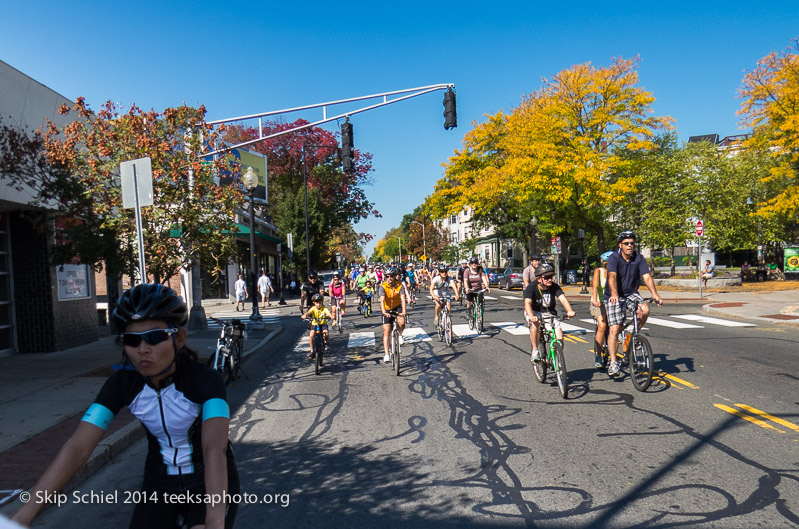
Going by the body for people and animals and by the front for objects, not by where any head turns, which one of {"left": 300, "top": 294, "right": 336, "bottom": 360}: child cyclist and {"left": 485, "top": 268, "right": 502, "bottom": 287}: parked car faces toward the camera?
the child cyclist

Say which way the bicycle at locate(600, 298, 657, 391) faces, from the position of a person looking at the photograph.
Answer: facing the viewer and to the right of the viewer

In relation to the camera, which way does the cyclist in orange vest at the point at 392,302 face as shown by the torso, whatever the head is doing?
toward the camera

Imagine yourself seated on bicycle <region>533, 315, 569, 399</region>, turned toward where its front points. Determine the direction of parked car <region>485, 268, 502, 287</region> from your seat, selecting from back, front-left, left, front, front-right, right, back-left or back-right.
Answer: back-left

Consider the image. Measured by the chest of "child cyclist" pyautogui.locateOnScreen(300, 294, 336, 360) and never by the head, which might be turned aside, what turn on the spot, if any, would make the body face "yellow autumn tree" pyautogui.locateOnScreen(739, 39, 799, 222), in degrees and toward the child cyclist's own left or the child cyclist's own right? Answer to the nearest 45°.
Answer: approximately 135° to the child cyclist's own left

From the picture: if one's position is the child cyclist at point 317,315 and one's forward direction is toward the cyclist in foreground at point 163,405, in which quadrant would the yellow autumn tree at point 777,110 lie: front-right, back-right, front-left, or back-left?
back-left

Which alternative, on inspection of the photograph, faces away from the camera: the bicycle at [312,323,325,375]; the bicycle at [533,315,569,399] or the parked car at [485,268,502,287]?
the parked car

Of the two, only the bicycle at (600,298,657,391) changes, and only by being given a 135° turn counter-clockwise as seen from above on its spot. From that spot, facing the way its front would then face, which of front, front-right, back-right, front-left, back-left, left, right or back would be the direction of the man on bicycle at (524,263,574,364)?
left

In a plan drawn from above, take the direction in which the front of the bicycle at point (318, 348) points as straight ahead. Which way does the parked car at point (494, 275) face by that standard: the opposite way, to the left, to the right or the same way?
the opposite way

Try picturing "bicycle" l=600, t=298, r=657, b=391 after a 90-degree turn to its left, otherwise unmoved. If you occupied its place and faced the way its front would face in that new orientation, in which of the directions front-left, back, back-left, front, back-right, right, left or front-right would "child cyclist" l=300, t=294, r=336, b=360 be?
back-left

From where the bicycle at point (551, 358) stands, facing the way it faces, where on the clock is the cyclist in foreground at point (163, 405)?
The cyclist in foreground is roughly at 2 o'clock from the bicycle.

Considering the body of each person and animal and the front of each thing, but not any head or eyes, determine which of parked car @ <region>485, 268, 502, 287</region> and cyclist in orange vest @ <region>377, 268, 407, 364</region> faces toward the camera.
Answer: the cyclist in orange vest

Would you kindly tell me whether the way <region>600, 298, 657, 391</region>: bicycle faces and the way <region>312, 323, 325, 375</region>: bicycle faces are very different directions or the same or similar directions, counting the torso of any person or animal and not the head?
same or similar directions

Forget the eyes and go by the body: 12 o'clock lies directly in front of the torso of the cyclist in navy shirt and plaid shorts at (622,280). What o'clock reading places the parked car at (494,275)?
The parked car is roughly at 7 o'clock from the cyclist in navy shirt and plaid shorts.
